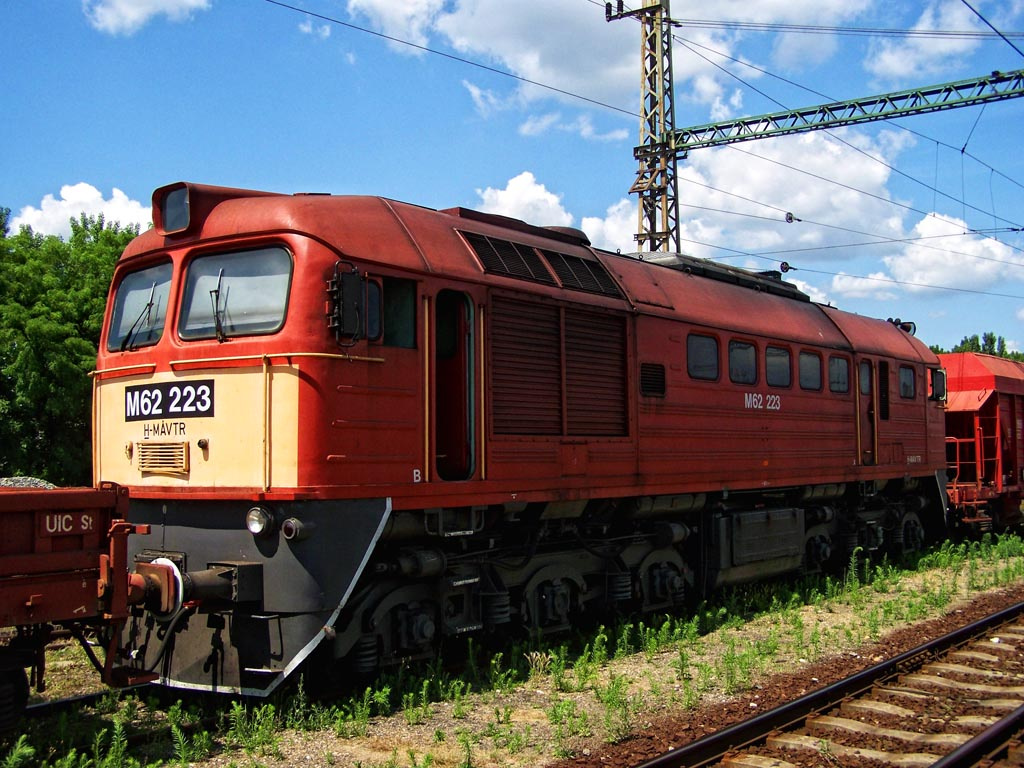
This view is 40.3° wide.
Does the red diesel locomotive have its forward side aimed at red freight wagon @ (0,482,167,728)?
yes

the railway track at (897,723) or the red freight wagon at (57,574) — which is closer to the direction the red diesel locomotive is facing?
the red freight wagon

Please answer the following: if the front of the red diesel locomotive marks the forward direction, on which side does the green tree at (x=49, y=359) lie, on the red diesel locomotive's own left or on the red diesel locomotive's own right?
on the red diesel locomotive's own right

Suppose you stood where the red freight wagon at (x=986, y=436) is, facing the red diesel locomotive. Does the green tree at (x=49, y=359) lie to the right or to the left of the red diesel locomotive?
right

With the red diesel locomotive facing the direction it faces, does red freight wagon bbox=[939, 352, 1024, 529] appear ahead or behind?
behind

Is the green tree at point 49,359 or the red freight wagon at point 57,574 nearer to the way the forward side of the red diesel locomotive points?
the red freight wagon

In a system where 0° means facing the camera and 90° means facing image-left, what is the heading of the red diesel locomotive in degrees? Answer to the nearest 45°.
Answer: approximately 45°
